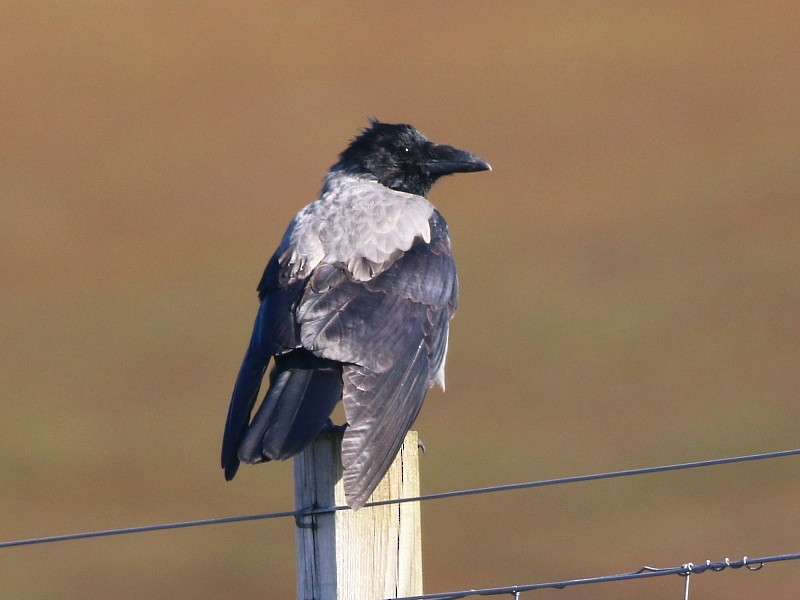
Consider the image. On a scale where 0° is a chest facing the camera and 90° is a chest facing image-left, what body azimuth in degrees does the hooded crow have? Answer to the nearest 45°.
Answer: approximately 225°
